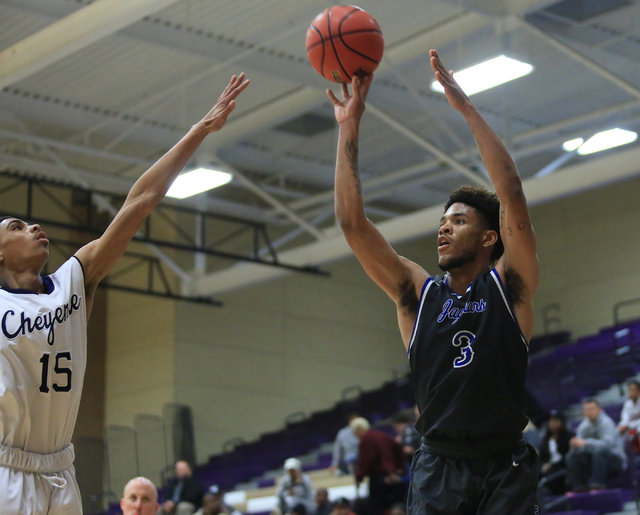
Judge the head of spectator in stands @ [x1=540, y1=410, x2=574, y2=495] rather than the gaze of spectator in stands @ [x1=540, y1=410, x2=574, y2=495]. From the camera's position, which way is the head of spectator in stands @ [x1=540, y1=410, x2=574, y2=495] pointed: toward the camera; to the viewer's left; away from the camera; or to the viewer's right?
toward the camera

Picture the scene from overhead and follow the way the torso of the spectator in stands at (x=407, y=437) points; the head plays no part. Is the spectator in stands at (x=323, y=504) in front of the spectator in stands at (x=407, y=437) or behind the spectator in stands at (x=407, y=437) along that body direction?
in front

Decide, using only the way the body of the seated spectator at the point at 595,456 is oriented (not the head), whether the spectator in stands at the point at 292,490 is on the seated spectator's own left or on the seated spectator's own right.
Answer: on the seated spectator's own right

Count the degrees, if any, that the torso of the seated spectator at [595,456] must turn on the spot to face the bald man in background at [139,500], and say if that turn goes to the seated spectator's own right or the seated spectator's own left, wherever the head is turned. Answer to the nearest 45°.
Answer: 0° — they already face them

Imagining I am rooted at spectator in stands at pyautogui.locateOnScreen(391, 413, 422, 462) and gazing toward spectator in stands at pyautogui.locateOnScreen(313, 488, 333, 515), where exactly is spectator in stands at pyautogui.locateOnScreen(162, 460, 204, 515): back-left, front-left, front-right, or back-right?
front-right

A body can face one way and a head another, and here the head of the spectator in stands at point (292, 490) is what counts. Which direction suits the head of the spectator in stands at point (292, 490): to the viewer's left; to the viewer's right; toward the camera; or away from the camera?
toward the camera

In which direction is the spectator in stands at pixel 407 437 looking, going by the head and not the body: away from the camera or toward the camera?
toward the camera

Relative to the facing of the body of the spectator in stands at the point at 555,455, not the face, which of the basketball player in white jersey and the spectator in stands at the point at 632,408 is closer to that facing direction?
the basketball player in white jersey

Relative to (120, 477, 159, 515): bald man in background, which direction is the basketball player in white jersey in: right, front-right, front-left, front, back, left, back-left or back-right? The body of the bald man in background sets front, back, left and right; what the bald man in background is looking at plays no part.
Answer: front

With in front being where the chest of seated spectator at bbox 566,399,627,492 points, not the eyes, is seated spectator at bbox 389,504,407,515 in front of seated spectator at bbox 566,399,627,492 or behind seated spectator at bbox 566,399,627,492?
in front

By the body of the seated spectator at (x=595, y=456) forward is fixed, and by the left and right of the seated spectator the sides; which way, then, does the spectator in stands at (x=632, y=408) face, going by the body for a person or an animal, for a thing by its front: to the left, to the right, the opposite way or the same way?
the same way

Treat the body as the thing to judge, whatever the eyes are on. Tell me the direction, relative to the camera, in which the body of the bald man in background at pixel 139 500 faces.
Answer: toward the camera

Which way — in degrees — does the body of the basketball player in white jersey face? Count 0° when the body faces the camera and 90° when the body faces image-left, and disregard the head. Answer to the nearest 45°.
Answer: approximately 315°

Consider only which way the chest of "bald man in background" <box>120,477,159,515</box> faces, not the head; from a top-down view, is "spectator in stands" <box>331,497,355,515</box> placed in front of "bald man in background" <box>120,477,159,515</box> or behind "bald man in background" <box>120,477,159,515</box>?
behind

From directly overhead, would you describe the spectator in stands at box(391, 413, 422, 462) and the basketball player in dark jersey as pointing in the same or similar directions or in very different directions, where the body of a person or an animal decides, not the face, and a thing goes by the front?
same or similar directions

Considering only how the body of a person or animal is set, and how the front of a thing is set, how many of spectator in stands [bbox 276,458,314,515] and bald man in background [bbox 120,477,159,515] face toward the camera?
2

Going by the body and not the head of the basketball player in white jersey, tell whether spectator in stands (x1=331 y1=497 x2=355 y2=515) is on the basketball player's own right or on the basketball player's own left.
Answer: on the basketball player's own left

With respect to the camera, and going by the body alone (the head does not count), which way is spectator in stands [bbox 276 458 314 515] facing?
toward the camera

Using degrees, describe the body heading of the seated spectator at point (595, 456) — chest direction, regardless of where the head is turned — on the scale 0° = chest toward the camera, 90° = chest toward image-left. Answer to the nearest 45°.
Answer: approximately 45°
